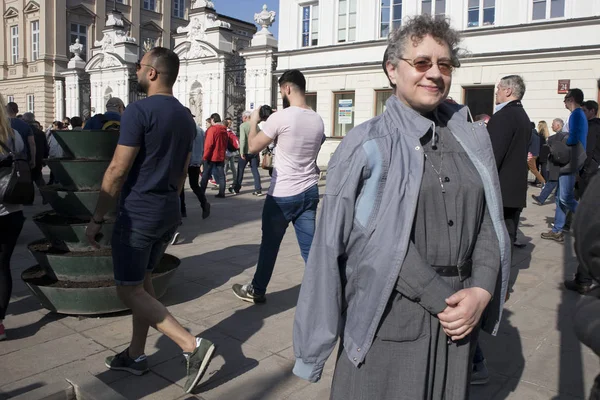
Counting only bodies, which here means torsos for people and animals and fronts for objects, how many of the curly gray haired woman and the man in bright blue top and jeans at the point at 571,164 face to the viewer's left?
1

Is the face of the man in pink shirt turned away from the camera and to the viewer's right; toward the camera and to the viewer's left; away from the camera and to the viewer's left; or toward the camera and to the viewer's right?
away from the camera and to the viewer's left

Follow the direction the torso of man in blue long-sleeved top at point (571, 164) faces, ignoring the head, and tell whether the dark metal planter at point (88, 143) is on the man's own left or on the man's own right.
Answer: on the man's own left

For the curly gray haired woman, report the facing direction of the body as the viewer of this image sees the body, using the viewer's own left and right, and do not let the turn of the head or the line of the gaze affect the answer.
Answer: facing the viewer and to the right of the viewer

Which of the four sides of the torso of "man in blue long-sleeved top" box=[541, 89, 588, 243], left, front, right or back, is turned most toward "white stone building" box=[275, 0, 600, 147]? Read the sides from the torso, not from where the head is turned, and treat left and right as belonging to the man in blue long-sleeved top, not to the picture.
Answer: right

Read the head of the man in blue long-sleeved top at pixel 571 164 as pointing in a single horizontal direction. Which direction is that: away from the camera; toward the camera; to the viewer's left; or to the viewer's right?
to the viewer's left

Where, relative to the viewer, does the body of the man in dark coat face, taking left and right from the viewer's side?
facing away from the viewer and to the left of the viewer

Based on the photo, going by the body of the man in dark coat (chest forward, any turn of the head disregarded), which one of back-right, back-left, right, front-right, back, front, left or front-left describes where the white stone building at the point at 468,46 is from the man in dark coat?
front-right

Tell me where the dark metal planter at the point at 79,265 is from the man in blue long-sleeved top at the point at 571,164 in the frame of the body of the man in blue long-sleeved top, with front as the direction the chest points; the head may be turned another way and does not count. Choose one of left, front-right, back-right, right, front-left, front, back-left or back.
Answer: front-left

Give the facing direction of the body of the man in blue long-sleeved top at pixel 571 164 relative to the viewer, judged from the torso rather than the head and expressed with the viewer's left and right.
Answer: facing to the left of the viewer

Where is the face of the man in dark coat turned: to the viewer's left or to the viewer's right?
to the viewer's left
